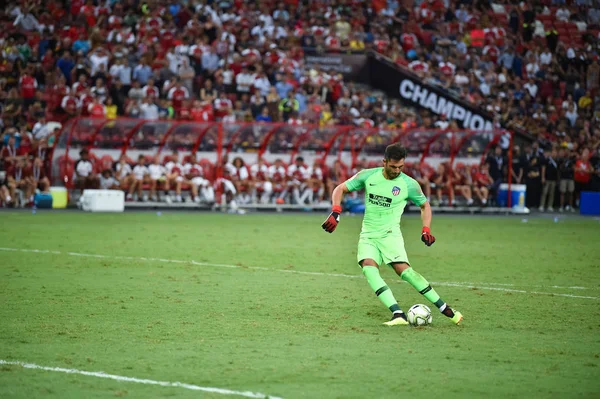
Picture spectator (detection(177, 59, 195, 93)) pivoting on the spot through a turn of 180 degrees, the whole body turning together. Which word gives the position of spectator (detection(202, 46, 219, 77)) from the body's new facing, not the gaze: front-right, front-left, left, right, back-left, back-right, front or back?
front-right

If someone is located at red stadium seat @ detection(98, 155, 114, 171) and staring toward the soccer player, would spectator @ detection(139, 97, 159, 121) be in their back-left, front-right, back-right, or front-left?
back-left

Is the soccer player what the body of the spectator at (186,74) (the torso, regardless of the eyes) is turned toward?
yes

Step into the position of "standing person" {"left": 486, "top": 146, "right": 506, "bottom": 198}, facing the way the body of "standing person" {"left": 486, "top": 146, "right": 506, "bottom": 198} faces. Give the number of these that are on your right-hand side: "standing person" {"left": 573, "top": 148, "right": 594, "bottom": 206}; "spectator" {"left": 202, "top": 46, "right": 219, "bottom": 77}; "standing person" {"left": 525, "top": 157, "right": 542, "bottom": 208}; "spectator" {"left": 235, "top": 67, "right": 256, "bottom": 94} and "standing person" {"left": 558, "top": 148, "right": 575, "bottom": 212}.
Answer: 2

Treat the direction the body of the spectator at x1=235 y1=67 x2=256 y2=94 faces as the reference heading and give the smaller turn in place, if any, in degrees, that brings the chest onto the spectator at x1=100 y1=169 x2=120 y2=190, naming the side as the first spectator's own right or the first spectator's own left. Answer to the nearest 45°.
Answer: approximately 45° to the first spectator's own right

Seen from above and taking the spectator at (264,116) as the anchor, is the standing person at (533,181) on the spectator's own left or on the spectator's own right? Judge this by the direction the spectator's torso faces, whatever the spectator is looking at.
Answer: on the spectator's own left

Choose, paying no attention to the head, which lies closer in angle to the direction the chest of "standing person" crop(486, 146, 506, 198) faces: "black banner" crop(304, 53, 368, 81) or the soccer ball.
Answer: the soccer ball

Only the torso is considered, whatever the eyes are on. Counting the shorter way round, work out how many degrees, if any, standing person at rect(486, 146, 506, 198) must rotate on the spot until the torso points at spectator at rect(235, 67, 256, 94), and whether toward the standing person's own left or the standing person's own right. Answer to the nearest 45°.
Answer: approximately 90° to the standing person's own right
